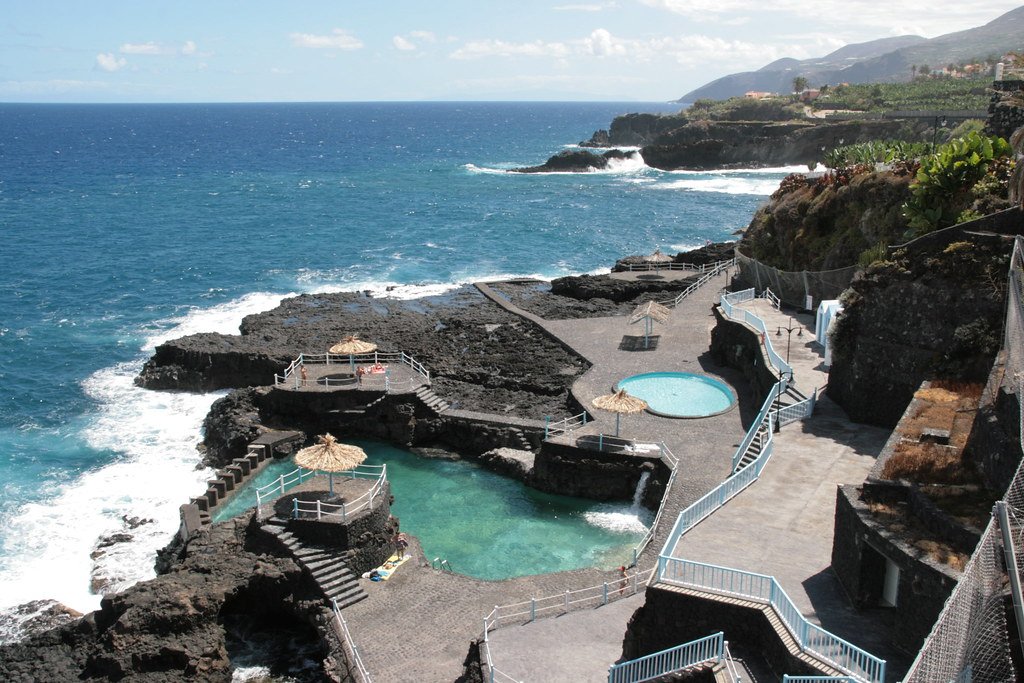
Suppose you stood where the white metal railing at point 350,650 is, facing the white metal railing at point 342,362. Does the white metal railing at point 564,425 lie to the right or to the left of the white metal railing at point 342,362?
right

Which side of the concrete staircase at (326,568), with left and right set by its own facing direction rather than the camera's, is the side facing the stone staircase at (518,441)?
left

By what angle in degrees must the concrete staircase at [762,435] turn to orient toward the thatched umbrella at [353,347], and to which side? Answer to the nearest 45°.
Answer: approximately 45° to its right

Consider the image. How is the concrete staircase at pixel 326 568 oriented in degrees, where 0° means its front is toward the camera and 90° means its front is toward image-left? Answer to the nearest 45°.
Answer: approximately 315°

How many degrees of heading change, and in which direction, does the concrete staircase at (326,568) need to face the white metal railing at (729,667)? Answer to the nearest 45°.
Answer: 0° — it already faces it
